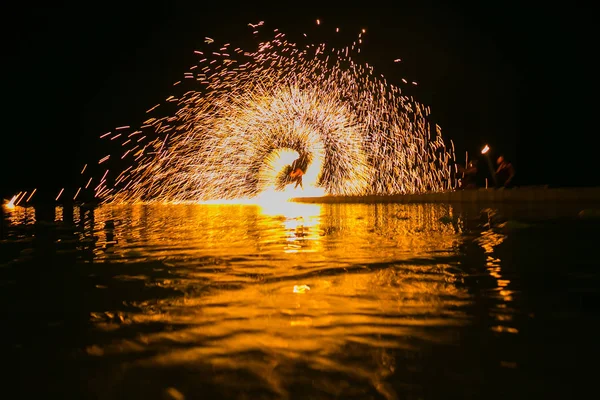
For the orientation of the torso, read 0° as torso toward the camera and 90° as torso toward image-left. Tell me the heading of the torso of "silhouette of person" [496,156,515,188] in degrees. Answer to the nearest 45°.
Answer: approximately 90°

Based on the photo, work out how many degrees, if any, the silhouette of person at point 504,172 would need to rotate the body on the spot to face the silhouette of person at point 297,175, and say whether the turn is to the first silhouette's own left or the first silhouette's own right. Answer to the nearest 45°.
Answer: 0° — they already face them

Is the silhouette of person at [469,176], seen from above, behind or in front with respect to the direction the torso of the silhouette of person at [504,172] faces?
in front
